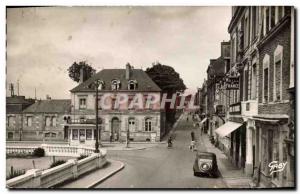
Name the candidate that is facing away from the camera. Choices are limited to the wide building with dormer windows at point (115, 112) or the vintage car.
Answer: the vintage car

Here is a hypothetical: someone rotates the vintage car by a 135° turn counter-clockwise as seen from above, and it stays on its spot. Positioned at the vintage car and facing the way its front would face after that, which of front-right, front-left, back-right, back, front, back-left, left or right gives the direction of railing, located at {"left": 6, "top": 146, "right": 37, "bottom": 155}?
front-right

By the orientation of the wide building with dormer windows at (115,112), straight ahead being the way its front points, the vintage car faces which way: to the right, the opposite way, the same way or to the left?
the opposite way

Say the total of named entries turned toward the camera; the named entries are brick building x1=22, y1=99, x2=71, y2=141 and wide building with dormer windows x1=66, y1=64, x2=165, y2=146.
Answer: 2

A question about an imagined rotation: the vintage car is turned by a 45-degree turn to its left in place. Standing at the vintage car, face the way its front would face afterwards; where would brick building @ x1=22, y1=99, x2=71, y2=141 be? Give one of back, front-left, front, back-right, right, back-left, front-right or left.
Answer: front-left

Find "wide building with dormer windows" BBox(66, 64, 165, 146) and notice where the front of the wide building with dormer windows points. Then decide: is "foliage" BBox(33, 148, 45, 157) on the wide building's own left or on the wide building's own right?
on the wide building's own right

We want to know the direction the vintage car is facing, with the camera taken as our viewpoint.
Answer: facing away from the viewer
